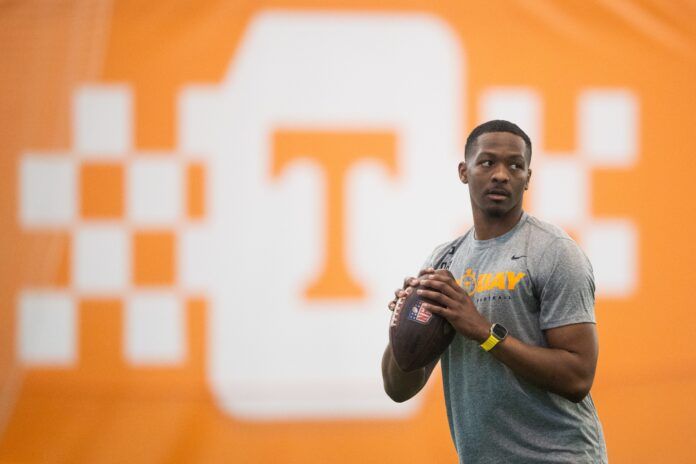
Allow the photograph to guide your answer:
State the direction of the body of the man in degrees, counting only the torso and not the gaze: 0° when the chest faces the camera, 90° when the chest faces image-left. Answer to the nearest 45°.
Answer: approximately 45°
